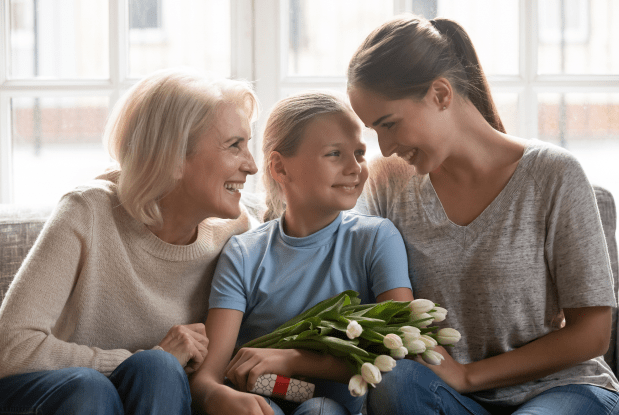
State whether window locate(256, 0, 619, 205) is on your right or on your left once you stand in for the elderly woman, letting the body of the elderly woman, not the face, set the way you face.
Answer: on your left

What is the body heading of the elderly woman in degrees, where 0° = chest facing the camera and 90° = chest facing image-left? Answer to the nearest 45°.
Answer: approximately 315°

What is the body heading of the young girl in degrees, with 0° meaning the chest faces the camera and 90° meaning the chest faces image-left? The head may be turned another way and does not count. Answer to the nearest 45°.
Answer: approximately 0°

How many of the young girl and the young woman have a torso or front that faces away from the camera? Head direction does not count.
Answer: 0

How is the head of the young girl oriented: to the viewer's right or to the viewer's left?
to the viewer's right

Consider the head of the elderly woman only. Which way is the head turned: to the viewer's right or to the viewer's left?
to the viewer's right

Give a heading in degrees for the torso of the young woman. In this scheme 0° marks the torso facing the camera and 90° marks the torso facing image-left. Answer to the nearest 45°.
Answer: approximately 45°
